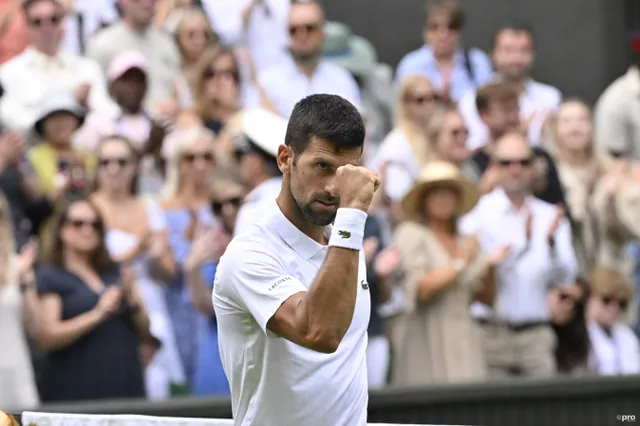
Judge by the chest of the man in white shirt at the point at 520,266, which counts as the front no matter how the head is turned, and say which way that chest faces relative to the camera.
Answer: toward the camera

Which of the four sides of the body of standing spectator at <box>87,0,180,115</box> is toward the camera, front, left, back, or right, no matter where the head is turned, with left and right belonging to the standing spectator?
front

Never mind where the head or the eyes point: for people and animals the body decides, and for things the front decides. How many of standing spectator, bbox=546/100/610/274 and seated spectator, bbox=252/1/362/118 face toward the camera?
2

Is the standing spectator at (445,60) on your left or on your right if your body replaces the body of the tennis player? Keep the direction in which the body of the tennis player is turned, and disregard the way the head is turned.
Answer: on your left

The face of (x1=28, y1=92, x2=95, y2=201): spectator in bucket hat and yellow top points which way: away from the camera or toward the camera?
toward the camera

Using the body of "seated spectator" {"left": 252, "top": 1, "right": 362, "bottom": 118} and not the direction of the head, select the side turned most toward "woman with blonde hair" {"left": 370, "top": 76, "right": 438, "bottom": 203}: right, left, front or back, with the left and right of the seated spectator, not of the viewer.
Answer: left

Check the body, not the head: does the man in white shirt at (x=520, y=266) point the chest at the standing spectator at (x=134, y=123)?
no

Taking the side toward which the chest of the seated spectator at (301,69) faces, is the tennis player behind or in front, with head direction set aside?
in front

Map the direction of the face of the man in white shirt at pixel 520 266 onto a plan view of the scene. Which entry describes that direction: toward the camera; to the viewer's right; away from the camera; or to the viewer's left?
toward the camera

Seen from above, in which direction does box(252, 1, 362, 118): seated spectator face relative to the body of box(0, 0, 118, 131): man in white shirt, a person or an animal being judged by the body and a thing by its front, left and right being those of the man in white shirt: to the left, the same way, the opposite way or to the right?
the same way

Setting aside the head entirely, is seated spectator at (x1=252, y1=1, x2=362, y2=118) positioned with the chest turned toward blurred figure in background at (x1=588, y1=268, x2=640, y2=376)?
no

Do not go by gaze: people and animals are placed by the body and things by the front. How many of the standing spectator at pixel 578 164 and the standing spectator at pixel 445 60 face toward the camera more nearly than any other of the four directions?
2

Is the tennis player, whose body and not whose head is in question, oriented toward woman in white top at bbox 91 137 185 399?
no

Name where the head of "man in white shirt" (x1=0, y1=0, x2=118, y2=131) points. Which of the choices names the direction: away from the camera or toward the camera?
toward the camera
